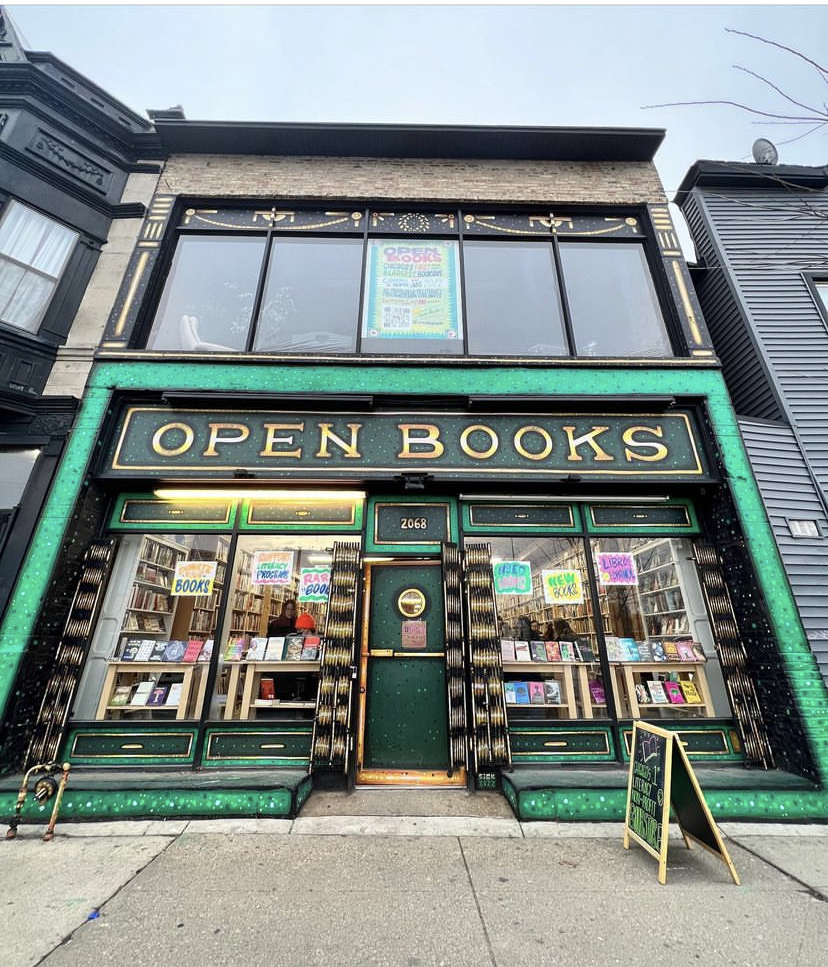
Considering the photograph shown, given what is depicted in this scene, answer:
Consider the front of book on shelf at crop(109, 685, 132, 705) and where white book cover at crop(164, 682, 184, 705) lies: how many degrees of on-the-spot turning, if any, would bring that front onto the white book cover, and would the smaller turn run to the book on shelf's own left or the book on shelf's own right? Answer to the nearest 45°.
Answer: approximately 45° to the book on shelf's own left

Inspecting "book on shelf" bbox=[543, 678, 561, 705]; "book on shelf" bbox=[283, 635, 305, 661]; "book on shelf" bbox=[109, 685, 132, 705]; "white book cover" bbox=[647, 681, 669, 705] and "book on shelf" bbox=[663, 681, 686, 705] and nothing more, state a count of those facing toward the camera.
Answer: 5

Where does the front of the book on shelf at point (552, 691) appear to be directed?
toward the camera

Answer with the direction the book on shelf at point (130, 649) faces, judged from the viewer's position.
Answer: facing the viewer

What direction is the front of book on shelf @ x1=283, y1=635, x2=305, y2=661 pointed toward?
toward the camera

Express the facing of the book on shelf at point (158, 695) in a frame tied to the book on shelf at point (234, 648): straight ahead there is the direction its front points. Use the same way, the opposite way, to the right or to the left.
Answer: the same way

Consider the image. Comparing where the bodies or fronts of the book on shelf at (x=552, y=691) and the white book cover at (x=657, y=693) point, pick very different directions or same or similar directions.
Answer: same or similar directions

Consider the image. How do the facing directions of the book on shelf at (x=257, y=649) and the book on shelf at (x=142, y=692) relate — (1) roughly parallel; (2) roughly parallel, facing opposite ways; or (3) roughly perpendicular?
roughly parallel

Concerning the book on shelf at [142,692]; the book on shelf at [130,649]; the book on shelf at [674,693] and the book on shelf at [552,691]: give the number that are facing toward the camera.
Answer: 4

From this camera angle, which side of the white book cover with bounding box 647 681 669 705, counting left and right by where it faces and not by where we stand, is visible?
front
